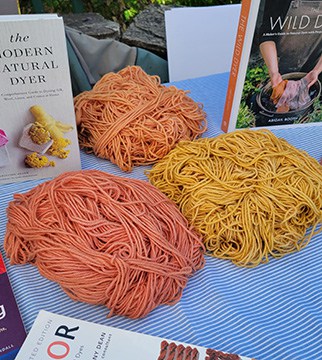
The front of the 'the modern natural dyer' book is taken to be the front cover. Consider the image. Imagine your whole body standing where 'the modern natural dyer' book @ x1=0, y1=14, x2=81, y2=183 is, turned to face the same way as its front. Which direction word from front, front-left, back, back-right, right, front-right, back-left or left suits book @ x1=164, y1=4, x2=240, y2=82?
back-left

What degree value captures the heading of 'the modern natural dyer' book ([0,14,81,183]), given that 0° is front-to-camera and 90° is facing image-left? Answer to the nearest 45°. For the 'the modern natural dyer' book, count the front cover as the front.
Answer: approximately 0°
